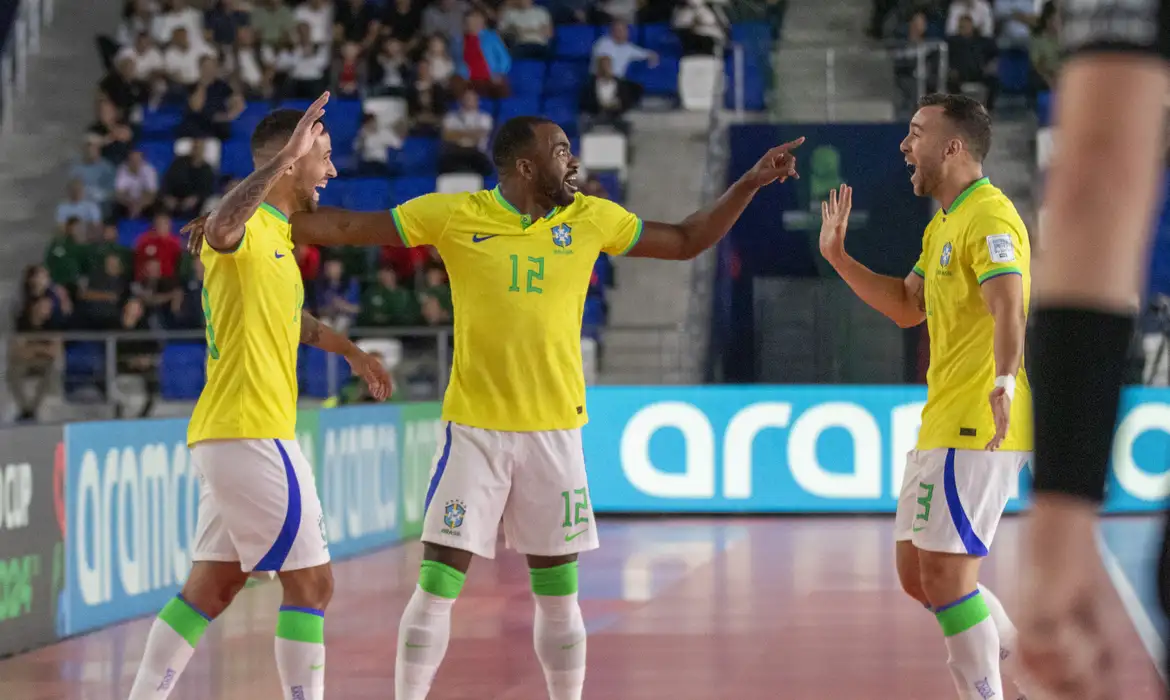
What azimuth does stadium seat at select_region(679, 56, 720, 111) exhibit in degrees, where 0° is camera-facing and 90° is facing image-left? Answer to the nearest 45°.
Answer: approximately 0°

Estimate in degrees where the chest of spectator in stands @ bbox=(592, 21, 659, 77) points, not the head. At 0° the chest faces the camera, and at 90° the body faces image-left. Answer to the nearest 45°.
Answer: approximately 0°

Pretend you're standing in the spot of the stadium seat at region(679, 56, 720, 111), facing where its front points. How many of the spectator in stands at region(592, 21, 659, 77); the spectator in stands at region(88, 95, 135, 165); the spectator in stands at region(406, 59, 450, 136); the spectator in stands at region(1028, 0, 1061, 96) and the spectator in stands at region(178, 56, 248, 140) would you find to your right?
4

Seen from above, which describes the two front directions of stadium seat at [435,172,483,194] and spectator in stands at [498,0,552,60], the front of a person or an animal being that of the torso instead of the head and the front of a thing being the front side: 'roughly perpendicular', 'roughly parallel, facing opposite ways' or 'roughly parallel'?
roughly parallel

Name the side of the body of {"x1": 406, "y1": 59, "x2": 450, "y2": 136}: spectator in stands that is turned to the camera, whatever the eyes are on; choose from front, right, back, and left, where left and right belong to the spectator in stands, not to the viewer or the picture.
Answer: front

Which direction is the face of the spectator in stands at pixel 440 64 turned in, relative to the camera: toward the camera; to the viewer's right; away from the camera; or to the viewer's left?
toward the camera

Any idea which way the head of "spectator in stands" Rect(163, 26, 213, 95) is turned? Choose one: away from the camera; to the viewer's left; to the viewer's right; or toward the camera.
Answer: toward the camera

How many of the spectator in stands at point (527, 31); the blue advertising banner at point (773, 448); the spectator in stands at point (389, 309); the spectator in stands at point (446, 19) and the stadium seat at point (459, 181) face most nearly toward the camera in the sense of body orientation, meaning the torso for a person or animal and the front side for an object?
5

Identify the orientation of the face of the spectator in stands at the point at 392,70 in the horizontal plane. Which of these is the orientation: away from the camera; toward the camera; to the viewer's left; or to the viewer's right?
toward the camera

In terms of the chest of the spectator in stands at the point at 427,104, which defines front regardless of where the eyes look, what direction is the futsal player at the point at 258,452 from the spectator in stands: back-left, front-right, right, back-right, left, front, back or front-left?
front

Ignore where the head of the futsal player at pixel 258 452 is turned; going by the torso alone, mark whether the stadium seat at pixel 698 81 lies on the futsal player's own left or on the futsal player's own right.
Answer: on the futsal player's own left

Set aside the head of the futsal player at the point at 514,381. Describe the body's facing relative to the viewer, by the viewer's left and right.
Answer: facing the viewer

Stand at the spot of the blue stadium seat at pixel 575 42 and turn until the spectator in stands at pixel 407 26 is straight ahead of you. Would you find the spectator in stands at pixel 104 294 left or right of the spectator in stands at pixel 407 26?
left

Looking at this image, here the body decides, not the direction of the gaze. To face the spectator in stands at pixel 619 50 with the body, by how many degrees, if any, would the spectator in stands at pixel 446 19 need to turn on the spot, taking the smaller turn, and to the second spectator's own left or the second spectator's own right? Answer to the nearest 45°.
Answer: approximately 45° to the second spectator's own left

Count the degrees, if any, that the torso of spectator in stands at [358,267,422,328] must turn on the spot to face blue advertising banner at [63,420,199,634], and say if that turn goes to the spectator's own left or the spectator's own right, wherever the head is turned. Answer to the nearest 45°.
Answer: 0° — they already face it

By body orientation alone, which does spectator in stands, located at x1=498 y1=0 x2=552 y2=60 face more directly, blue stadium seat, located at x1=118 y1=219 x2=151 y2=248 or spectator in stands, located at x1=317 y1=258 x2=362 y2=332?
the spectator in stands

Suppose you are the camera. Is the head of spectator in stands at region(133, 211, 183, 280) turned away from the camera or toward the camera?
toward the camera

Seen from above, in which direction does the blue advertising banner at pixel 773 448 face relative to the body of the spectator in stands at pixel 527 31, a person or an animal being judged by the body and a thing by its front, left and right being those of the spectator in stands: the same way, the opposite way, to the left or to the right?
the same way

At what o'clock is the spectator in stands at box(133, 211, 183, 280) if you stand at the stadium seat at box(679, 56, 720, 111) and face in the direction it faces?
The spectator in stands is roughly at 2 o'clock from the stadium seat.
